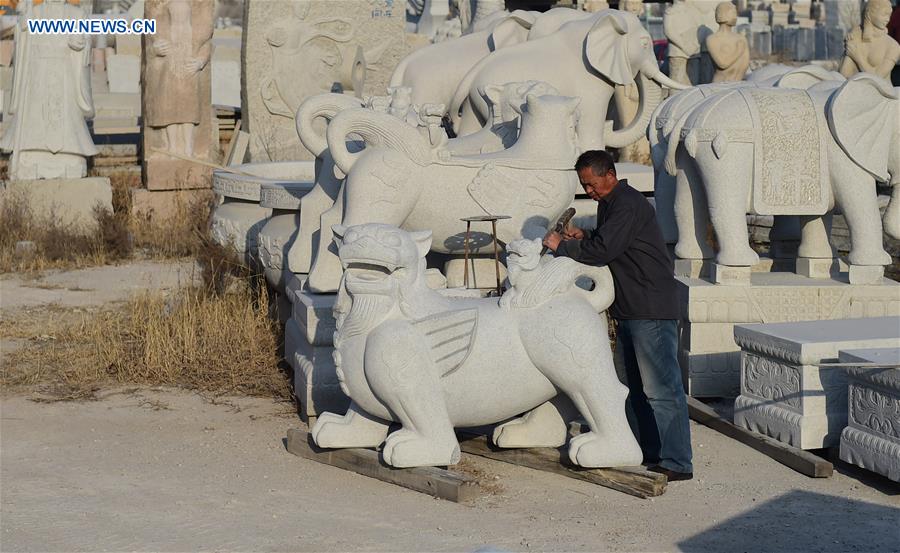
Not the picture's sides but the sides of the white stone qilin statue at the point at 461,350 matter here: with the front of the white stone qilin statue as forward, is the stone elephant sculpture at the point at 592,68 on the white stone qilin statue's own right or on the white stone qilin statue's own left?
on the white stone qilin statue's own right

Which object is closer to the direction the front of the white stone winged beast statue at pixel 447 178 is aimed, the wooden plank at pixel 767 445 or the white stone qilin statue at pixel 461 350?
the wooden plank

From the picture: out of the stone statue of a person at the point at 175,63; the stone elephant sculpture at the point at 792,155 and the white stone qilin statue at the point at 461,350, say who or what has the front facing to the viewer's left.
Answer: the white stone qilin statue

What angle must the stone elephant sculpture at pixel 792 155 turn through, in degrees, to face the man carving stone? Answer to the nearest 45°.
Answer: approximately 90° to its right

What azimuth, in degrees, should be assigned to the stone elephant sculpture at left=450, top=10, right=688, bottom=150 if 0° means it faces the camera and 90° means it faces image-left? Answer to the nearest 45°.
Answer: approximately 270°

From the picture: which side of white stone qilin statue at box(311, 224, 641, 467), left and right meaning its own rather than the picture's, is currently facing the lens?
left

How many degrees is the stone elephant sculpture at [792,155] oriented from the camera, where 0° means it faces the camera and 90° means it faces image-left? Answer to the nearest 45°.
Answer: approximately 270°

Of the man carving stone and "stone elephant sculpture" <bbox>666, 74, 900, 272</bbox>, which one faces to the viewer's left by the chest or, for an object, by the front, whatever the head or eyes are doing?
the man carving stone

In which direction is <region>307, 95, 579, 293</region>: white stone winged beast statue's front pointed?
to the viewer's right

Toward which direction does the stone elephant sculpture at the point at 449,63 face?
to the viewer's right

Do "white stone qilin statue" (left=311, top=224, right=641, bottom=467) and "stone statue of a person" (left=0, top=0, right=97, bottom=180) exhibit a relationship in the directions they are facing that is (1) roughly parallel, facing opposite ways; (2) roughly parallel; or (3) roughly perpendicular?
roughly perpendicular

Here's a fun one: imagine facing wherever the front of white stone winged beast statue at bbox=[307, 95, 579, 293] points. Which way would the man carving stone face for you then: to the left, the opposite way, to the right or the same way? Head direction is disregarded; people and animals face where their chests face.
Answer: the opposite way

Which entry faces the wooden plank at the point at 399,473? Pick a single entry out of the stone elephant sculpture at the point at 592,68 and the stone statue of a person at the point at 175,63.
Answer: the stone statue of a person

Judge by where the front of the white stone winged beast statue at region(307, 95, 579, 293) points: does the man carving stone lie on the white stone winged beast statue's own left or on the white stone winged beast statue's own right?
on the white stone winged beast statue's own right
